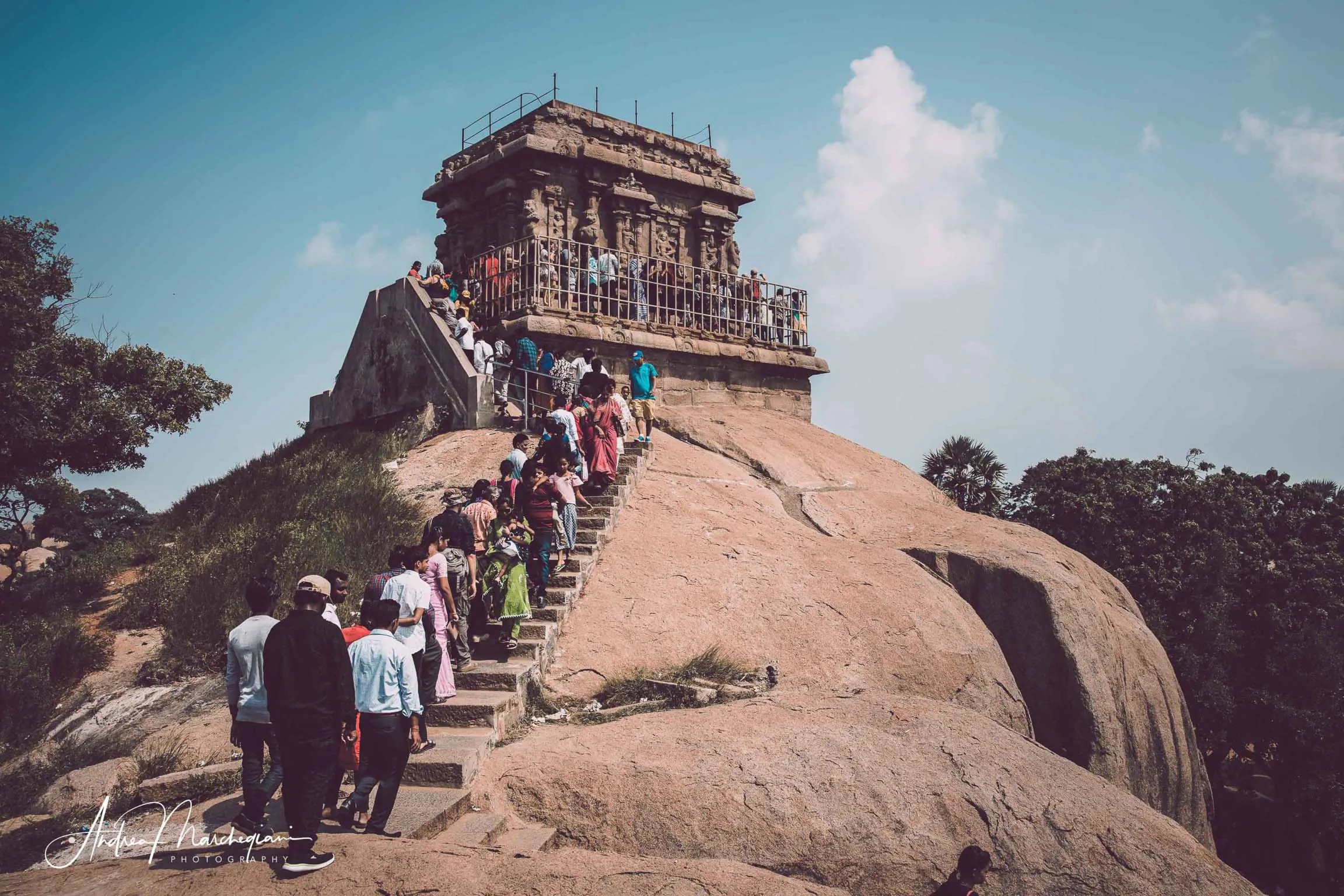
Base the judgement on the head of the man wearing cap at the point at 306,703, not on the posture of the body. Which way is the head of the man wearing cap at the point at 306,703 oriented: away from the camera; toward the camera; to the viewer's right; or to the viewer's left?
away from the camera

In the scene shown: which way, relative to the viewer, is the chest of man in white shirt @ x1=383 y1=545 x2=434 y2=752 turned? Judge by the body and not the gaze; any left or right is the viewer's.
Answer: facing away from the viewer and to the right of the viewer

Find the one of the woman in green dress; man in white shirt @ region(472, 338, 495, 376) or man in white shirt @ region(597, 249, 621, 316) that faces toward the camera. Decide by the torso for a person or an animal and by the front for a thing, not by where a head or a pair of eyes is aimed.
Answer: the woman in green dress

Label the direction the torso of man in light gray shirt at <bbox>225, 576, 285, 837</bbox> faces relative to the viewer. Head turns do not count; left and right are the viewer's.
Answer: facing away from the viewer and to the right of the viewer

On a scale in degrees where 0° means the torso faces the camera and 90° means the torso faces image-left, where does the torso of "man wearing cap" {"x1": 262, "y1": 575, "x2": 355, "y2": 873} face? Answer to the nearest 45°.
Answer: approximately 225°

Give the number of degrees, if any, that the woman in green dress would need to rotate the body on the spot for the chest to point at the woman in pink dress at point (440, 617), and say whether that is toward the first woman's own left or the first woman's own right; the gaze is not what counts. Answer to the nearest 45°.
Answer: approximately 45° to the first woman's own right

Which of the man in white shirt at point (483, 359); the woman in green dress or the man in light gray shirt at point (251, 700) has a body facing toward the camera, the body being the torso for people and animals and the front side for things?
the woman in green dress

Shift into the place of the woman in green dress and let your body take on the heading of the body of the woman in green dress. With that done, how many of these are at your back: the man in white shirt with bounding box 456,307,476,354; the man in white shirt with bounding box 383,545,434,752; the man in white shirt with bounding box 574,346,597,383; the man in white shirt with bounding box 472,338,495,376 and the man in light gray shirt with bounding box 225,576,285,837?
3

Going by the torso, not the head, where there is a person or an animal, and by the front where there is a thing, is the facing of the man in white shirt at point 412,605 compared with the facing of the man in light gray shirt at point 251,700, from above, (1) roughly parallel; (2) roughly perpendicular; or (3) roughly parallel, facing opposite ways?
roughly parallel

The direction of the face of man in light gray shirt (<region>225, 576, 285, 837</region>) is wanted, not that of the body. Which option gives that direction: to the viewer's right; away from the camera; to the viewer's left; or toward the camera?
away from the camera

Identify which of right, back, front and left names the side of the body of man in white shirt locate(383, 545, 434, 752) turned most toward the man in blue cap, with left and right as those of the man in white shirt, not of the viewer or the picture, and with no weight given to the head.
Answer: front

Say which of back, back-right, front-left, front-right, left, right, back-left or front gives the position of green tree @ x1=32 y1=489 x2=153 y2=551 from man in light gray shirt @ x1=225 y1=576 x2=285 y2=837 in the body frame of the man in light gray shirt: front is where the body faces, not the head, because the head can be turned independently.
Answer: front-left

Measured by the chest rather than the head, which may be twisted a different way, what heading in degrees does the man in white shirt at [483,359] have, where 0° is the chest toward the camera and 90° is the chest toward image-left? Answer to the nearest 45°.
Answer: approximately 135°

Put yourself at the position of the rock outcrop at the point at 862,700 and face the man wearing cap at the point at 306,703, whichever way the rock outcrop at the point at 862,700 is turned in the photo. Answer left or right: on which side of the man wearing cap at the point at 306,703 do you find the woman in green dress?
right

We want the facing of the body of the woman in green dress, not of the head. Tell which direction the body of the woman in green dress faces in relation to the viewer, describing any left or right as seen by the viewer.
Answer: facing the viewer
